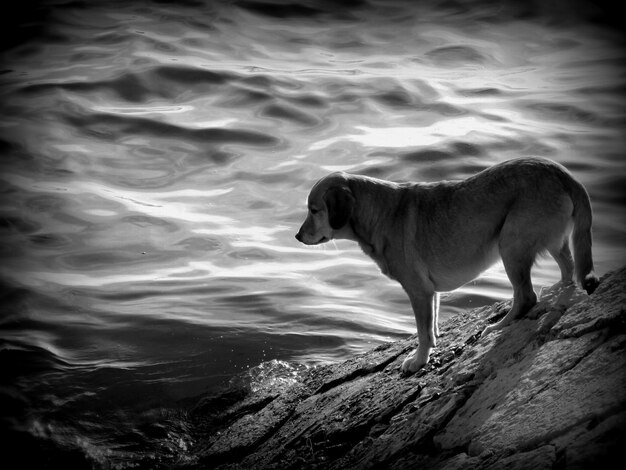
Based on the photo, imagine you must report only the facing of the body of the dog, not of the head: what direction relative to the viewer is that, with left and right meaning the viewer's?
facing to the left of the viewer
